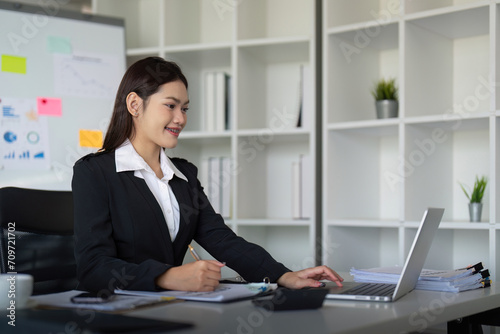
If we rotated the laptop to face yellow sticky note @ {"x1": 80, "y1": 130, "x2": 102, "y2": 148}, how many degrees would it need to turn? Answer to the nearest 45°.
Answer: approximately 45° to its right

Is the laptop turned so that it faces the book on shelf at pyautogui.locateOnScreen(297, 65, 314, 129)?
no

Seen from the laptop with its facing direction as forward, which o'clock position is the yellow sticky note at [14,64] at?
The yellow sticky note is roughly at 1 o'clock from the laptop.

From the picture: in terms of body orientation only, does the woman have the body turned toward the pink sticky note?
no

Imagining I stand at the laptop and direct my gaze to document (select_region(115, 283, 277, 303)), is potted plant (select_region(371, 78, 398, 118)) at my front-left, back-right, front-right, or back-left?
back-right

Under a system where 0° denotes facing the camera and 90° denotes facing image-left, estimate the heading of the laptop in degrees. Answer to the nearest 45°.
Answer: approximately 90°

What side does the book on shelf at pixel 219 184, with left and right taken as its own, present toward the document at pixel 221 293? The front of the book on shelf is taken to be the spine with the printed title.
front

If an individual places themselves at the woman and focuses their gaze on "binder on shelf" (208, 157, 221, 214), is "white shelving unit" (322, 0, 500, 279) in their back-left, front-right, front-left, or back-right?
front-right

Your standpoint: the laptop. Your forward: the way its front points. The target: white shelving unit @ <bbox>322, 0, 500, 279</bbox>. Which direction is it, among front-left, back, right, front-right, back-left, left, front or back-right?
right

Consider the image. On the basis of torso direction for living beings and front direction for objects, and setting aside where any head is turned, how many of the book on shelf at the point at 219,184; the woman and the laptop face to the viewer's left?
1

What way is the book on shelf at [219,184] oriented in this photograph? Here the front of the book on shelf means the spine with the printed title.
toward the camera

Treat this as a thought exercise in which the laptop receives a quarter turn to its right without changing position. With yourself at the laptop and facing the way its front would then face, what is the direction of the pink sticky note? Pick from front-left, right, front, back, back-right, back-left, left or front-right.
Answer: front-left

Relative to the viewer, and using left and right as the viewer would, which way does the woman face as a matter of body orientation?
facing the viewer and to the right of the viewer

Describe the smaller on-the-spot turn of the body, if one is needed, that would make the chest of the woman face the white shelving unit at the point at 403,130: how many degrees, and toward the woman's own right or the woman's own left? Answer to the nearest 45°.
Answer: approximately 90° to the woman's own left

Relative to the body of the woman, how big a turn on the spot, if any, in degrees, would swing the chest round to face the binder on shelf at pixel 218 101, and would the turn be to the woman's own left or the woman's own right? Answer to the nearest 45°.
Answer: approximately 135° to the woman's own left

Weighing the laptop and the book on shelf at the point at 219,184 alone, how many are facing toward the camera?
1

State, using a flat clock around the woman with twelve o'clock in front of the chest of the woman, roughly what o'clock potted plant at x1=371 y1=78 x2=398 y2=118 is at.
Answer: The potted plant is roughly at 9 o'clock from the woman.
